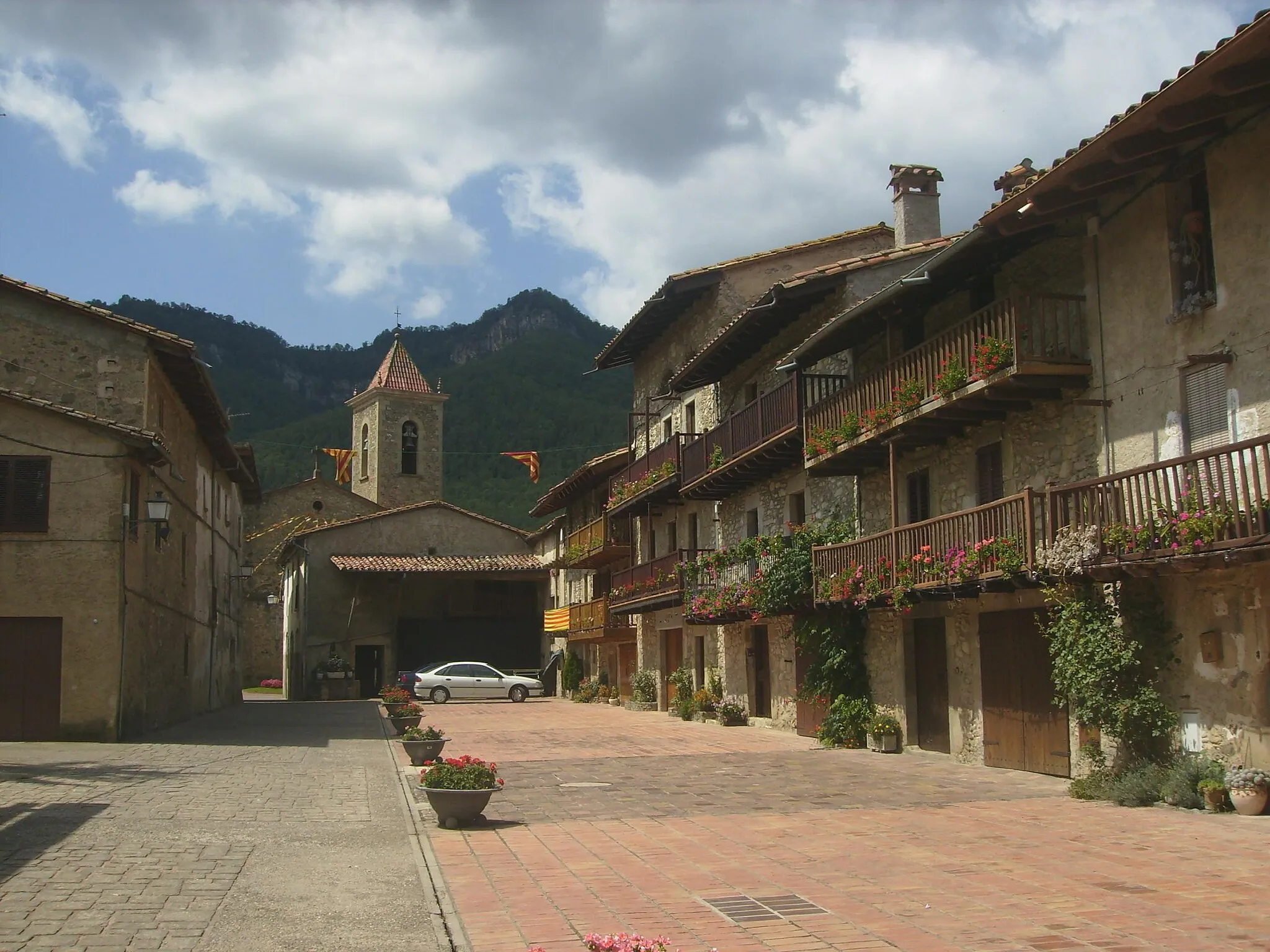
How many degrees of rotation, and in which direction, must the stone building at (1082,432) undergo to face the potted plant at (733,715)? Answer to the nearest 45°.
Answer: approximately 90° to its right

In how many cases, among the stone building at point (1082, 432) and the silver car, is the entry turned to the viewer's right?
1

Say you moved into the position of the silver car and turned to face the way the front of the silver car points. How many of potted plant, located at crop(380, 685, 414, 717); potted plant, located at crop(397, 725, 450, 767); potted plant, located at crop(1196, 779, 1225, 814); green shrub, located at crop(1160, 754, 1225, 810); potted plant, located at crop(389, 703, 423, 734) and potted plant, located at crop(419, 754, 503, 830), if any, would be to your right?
6

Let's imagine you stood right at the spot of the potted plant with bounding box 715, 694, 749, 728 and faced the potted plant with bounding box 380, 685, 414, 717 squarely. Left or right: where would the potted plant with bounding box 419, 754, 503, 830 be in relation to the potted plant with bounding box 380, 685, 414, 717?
left

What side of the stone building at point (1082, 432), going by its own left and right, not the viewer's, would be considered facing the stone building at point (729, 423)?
right

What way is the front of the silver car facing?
to the viewer's right

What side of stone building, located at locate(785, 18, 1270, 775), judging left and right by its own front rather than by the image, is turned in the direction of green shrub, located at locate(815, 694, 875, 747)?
right

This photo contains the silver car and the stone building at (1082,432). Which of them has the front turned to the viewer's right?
the silver car

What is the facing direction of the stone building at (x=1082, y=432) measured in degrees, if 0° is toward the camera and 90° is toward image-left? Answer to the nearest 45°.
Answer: approximately 45°

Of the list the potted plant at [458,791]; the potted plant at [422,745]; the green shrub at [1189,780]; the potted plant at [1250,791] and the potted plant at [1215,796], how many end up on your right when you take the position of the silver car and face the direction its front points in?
5

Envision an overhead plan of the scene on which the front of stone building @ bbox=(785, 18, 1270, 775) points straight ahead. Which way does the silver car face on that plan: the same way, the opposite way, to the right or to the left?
the opposite way

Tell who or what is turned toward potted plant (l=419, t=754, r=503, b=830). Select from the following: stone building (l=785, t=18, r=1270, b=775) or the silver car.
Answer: the stone building

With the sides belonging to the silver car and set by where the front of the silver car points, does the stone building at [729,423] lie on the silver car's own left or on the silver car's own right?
on the silver car's own right

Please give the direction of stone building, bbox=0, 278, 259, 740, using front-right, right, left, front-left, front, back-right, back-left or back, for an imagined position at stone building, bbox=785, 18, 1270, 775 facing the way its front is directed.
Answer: front-right

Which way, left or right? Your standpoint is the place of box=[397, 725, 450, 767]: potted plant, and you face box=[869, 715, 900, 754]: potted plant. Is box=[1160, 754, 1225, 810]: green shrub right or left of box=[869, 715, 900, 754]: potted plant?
right

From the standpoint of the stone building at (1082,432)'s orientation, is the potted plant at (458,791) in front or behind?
in front

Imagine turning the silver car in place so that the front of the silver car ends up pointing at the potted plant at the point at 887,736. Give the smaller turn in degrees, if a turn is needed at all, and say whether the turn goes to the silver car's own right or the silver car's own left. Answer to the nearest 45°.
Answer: approximately 90° to the silver car's own right
